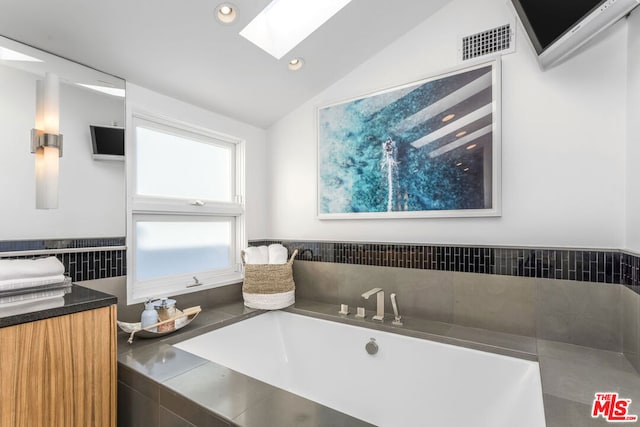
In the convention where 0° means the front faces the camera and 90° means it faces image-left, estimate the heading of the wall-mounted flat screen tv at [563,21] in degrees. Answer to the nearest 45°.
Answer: approximately 45°

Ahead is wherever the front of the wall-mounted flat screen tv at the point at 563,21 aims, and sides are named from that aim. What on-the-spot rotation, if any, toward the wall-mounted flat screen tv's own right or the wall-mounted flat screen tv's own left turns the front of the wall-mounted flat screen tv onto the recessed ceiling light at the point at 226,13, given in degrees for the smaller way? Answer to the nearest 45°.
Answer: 0° — it already faces it

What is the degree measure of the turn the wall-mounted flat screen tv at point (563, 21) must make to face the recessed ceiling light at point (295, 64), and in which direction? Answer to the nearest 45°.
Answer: approximately 45° to its right

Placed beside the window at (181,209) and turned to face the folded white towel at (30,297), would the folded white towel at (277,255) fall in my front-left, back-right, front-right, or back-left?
back-left

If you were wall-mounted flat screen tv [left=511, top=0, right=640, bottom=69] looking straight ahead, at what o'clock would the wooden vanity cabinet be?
The wooden vanity cabinet is roughly at 12 o'clock from the wall-mounted flat screen tv.
